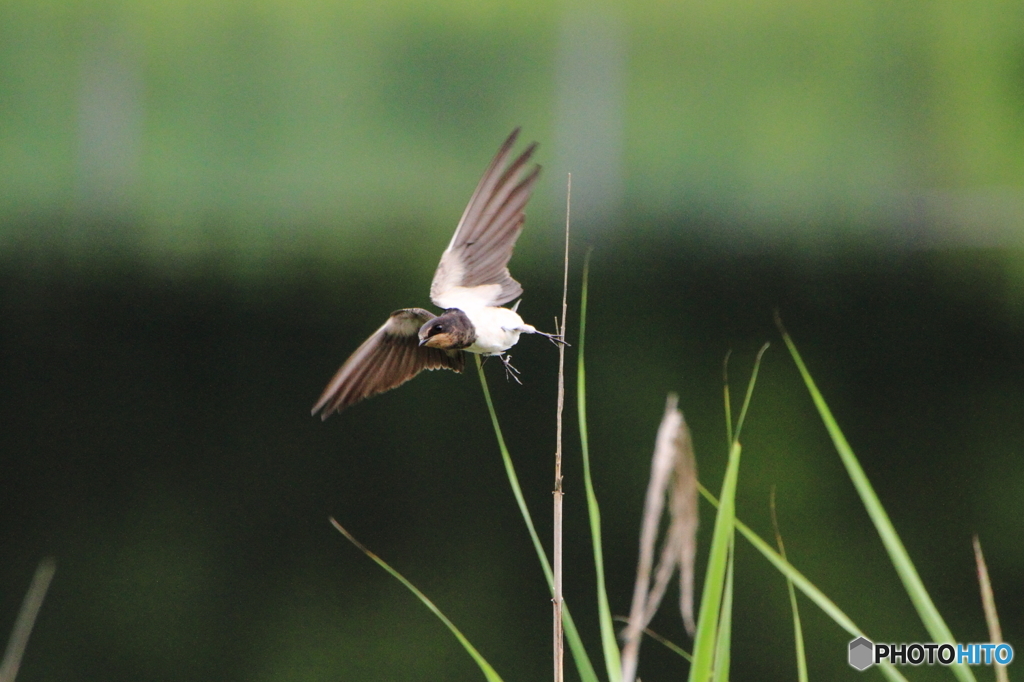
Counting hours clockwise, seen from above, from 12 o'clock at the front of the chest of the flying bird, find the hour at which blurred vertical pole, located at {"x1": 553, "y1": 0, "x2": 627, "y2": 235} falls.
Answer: The blurred vertical pole is roughly at 5 o'clock from the flying bird.

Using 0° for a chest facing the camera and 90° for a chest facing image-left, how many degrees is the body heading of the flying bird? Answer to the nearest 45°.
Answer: approximately 45°

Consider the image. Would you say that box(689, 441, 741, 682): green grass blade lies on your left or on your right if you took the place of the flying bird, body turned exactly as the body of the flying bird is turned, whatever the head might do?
on your left
